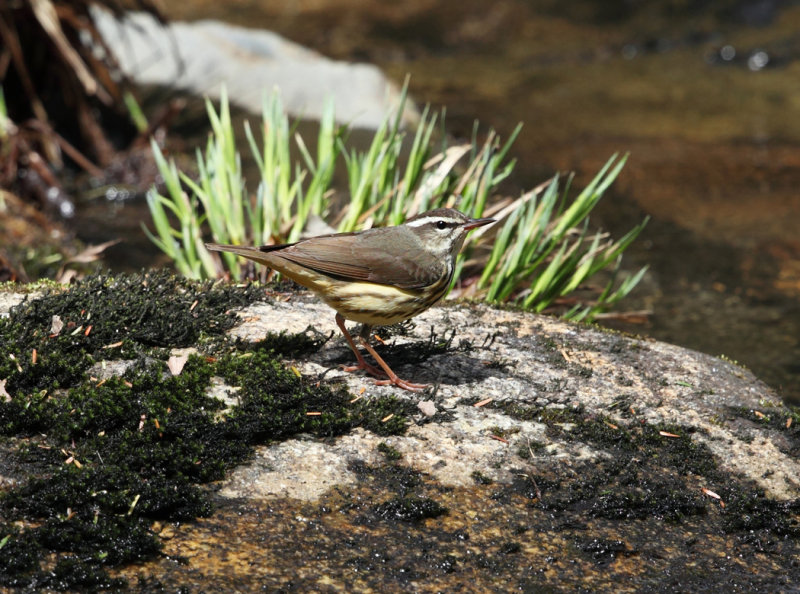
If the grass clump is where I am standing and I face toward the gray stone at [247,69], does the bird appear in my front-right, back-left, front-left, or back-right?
back-left

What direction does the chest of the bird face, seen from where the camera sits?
to the viewer's right

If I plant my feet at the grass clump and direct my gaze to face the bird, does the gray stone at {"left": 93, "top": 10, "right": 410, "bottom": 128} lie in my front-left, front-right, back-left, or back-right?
back-right

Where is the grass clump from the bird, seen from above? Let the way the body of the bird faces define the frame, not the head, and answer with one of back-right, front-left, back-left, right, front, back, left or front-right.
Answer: left

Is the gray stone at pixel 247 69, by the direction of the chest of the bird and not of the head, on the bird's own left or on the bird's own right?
on the bird's own left
